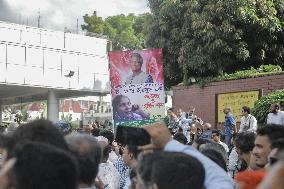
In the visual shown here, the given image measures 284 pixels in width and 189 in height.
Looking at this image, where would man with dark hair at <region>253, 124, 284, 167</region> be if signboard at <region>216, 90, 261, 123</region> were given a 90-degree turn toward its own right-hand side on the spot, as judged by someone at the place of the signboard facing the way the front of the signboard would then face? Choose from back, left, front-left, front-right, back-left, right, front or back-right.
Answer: left

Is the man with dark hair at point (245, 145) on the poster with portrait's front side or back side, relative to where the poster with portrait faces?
on the front side

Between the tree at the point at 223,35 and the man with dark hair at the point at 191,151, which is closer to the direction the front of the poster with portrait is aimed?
the man with dark hair

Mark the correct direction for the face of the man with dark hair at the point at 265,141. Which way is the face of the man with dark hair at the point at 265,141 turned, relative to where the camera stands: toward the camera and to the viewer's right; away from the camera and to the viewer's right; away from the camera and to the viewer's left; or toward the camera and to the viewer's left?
toward the camera and to the viewer's left

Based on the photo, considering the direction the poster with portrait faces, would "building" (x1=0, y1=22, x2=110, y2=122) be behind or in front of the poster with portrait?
behind

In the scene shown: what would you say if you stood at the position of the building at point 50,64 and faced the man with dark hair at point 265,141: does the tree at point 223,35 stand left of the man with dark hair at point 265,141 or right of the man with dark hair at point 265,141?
left

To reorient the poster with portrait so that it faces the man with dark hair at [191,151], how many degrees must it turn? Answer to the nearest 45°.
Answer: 0° — it already faces them

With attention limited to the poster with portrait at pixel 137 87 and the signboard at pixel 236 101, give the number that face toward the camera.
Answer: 2

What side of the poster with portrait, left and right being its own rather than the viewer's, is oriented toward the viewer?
front

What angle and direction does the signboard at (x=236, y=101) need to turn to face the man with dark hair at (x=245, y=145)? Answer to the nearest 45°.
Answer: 0° — it already faces them

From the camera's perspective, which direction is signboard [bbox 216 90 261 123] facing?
toward the camera

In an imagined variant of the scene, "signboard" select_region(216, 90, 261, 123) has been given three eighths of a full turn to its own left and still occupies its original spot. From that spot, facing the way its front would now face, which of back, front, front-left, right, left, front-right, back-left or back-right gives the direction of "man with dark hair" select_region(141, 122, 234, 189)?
back-right
